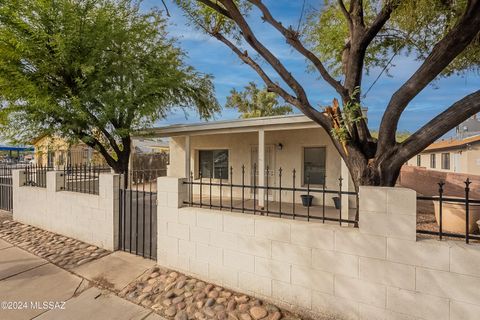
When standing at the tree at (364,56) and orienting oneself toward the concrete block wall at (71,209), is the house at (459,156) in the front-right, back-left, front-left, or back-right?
back-right

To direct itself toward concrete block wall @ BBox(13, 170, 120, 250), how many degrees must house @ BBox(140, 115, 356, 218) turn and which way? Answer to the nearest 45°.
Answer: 0° — it already faces it

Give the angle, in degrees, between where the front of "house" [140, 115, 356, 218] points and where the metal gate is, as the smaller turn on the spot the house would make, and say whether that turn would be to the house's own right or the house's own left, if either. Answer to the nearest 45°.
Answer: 0° — it already faces it

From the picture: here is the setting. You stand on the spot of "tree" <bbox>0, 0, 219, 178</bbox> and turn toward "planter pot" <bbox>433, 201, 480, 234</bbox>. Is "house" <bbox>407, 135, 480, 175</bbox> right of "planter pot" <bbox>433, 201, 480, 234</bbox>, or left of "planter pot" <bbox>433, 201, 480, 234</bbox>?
left

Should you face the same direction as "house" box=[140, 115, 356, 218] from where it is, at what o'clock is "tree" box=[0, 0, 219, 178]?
The tree is roughly at 1 o'clock from the house.

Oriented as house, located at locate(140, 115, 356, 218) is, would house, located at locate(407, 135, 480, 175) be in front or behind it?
behind

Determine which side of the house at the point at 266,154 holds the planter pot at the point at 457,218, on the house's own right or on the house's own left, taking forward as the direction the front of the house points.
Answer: on the house's own left

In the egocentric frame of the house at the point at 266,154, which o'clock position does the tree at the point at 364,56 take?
The tree is roughly at 10 o'clock from the house.

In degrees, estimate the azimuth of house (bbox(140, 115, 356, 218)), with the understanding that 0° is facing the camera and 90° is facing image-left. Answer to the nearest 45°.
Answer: approximately 45°

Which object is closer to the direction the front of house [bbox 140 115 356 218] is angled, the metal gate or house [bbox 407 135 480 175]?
the metal gate
